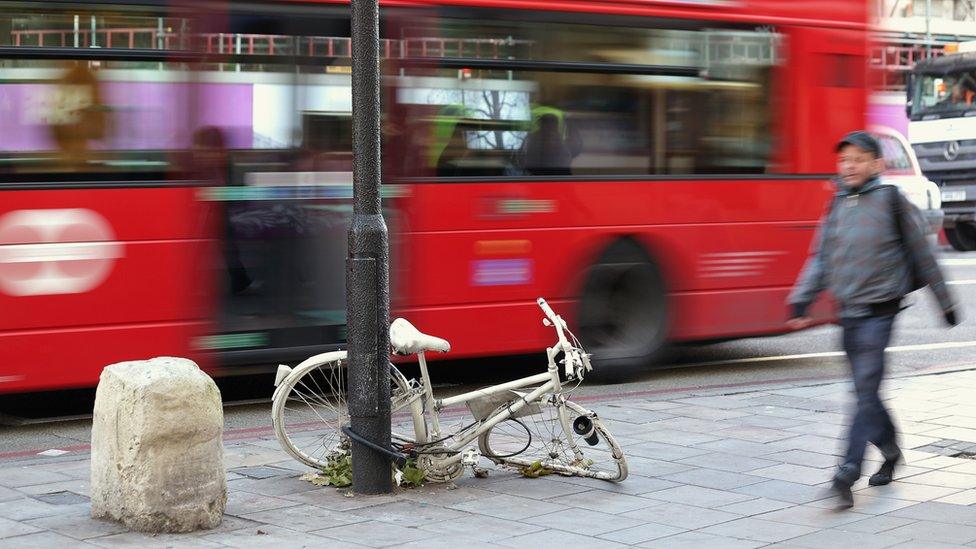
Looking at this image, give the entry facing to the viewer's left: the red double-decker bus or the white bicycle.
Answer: the red double-decker bus

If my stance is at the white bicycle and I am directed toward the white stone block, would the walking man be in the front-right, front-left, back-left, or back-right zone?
back-left

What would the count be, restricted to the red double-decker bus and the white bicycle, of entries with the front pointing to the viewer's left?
1

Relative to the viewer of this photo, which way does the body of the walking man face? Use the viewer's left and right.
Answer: facing the viewer and to the left of the viewer

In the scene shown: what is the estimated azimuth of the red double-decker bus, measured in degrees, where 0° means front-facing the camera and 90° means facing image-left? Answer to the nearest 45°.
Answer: approximately 90°

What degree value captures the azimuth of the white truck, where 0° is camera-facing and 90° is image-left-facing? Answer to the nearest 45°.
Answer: approximately 45°

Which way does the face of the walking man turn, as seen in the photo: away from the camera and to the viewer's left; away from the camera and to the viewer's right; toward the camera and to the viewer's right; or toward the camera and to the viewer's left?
toward the camera and to the viewer's left

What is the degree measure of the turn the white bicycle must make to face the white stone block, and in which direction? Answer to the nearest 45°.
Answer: approximately 135° to its right

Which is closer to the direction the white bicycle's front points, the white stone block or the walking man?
the walking man

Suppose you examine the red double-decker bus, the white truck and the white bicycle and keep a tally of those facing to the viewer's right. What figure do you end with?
1

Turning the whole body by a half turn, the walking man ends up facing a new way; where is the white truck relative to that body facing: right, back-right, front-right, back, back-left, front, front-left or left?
front-left

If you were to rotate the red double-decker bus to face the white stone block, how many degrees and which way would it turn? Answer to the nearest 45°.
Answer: approximately 90° to its left

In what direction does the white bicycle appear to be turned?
to the viewer's right

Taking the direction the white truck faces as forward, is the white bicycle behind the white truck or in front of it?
in front
